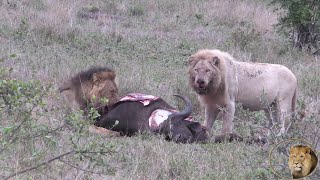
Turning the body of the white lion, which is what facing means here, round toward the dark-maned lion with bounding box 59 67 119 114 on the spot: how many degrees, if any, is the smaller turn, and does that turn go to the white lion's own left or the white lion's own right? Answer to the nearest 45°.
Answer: approximately 45° to the white lion's own right

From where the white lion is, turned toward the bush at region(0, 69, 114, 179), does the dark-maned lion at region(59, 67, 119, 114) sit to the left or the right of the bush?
right

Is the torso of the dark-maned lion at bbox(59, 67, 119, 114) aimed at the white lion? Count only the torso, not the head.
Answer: yes

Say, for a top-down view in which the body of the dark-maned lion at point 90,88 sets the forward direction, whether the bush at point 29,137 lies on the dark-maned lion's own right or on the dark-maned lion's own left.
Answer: on the dark-maned lion's own right

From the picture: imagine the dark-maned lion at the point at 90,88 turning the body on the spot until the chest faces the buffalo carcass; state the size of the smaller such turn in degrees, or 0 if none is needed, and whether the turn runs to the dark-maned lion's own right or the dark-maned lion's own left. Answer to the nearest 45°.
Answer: approximately 45° to the dark-maned lion's own right

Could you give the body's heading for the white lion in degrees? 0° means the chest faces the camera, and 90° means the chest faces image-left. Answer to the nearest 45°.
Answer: approximately 45°

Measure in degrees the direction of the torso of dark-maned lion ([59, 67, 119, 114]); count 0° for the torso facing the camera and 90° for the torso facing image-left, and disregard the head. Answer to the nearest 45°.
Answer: approximately 270°

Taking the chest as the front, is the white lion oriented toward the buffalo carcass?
yes

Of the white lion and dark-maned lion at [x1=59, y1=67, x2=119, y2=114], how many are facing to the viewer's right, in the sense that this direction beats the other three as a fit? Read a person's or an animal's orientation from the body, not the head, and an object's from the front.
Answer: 1

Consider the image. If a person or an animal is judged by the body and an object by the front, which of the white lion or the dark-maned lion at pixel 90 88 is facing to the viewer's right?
the dark-maned lion
